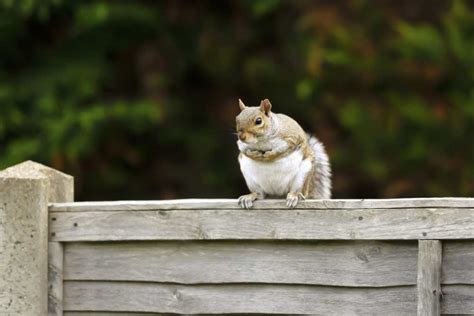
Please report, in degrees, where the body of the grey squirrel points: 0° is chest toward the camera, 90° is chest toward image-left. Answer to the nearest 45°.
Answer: approximately 45°

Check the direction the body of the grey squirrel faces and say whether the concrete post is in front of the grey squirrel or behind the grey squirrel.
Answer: in front
